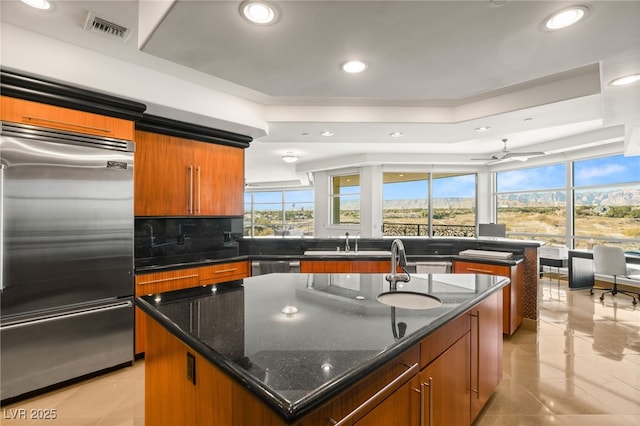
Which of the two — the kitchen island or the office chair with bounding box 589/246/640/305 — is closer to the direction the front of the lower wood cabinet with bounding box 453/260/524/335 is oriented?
the kitchen island

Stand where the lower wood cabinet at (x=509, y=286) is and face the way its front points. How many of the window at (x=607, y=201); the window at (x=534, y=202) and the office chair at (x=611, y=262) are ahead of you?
0

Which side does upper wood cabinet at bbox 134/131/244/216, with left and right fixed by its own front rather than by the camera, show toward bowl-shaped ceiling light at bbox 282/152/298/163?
left

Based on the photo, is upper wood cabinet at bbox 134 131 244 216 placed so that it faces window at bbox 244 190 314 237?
no

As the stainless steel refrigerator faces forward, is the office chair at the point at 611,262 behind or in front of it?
in front

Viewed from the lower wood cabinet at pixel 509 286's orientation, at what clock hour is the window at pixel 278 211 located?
The window is roughly at 3 o'clock from the lower wood cabinet.

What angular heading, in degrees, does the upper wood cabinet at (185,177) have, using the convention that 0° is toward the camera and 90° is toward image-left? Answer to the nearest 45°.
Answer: approximately 315°

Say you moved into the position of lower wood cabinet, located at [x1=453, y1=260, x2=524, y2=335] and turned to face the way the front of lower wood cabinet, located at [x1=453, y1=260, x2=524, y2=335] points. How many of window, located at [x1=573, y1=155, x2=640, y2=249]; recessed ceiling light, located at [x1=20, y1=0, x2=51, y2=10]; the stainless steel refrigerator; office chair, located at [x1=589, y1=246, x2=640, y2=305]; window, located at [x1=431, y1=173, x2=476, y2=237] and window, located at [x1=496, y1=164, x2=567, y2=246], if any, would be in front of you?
2

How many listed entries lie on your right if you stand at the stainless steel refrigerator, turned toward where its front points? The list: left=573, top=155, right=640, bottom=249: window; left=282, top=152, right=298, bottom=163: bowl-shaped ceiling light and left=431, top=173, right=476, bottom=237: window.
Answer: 0

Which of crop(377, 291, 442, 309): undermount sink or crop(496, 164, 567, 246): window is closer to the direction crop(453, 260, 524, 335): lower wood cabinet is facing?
the undermount sink

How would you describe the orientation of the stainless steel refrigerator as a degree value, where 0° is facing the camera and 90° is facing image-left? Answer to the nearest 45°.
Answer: approximately 315°

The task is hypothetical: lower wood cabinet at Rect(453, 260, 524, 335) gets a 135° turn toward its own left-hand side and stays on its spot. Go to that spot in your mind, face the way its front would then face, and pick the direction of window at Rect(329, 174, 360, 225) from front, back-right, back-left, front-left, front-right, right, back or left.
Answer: back-left

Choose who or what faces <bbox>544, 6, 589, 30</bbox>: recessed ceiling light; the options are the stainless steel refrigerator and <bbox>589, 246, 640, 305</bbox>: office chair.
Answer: the stainless steel refrigerator

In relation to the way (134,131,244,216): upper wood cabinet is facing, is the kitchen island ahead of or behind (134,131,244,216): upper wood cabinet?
ahead

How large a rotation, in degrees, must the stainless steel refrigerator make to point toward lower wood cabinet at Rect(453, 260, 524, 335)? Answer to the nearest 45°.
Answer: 0° — it already faces it

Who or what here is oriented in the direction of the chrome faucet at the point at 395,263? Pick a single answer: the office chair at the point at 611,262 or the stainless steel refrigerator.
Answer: the stainless steel refrigerator

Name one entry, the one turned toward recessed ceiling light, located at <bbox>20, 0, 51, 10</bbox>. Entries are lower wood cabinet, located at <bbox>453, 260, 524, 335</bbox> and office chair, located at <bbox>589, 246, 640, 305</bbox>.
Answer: the lower wood cabinet

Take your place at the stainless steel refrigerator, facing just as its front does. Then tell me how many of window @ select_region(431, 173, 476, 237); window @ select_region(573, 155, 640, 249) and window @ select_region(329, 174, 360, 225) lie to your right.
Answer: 0

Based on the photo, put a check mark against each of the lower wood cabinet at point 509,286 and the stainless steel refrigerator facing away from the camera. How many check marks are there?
0

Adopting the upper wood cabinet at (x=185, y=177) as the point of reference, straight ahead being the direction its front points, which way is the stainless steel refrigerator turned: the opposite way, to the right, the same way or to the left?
the same way
